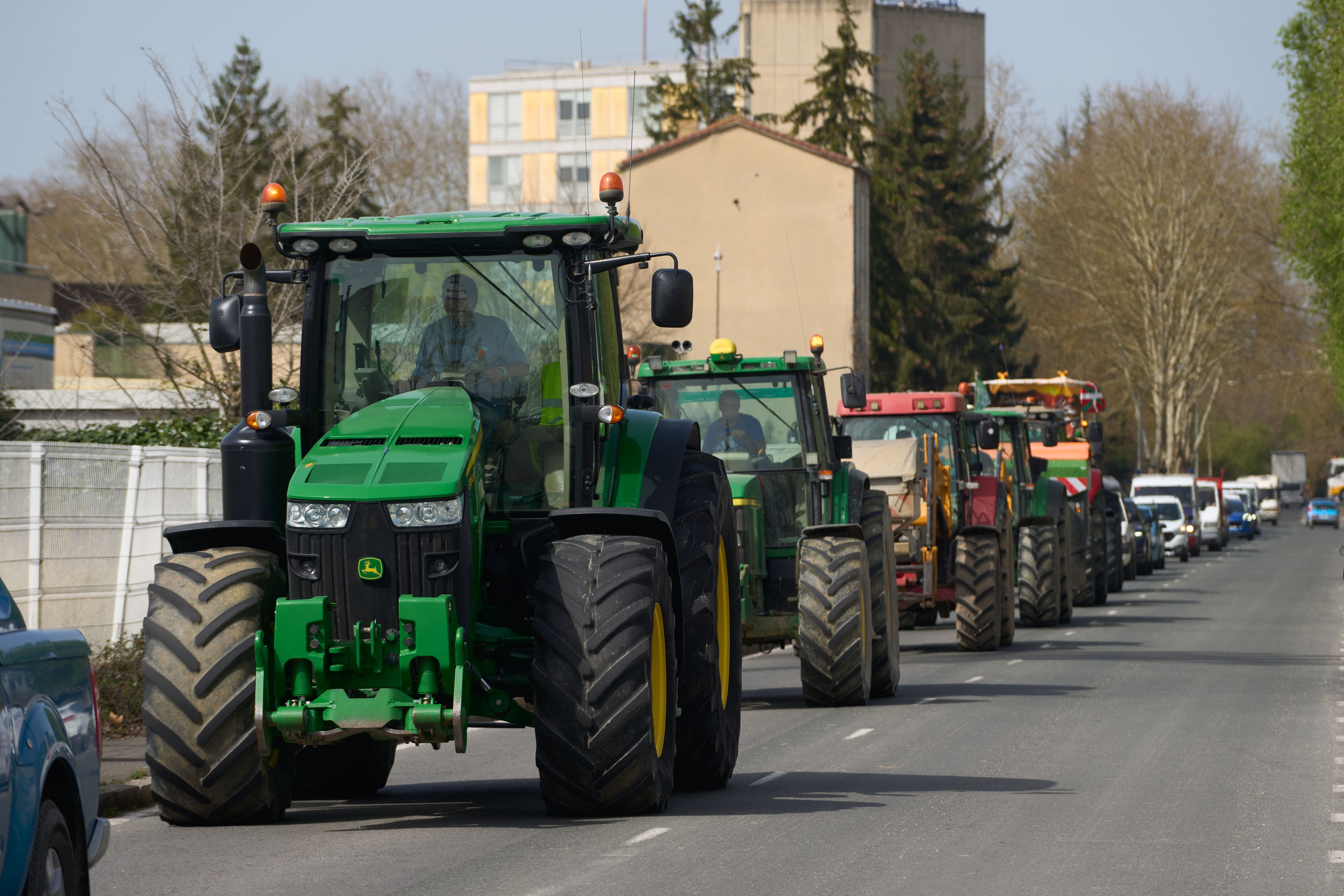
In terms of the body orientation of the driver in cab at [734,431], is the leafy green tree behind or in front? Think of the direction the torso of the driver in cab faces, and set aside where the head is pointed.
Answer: behind

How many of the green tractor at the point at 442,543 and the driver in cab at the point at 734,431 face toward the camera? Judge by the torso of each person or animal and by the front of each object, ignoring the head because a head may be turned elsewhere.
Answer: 2

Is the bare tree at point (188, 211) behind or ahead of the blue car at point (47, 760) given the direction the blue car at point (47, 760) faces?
behind

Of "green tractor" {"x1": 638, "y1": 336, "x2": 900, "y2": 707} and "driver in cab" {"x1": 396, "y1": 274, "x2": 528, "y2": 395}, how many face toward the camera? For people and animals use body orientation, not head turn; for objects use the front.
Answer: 2

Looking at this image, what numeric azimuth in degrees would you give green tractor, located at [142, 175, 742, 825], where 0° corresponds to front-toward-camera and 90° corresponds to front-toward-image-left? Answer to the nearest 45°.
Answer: approximately 0°

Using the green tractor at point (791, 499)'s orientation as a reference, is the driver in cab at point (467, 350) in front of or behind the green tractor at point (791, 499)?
in front

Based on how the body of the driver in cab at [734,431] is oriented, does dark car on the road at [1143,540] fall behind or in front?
behind

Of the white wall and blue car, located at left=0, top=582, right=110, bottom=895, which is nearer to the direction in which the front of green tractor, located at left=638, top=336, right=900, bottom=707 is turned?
the blue car

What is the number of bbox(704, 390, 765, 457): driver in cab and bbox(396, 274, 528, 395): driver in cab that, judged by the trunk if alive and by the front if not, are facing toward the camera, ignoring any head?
2
